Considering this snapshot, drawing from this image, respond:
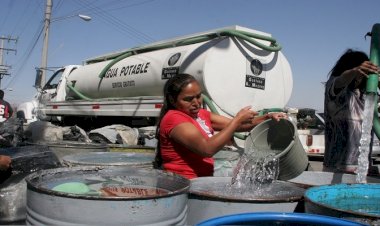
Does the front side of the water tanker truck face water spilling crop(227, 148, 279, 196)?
no

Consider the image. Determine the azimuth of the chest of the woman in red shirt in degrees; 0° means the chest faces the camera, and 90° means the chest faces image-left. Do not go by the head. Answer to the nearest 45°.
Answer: approximately 315°

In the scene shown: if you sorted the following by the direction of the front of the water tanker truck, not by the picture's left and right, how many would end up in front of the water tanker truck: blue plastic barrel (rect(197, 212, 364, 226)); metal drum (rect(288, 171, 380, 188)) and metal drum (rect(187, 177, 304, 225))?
0

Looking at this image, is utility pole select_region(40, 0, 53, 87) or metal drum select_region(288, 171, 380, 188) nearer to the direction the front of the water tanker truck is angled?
the utility pole

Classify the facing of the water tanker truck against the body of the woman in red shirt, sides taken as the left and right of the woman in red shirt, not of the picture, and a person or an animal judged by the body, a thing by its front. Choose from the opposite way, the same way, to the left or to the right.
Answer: the opposite way

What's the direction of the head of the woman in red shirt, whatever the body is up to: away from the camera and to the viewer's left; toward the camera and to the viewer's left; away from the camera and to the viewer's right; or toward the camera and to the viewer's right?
toward the camera and to the viewer's right

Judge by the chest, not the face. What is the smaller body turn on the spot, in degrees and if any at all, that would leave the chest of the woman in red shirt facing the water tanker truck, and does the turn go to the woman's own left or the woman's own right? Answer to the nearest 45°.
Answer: approximately 135° to the woman's own left

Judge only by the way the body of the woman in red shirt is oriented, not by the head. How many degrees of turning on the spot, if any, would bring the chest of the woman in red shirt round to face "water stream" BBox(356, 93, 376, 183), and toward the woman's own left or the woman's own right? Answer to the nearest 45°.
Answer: approximately 45° to the woman's own left

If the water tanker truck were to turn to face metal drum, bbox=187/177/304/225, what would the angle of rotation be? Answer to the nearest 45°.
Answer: approximately 135° to its left

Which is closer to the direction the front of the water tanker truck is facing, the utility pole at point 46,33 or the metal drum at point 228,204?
the utility pole

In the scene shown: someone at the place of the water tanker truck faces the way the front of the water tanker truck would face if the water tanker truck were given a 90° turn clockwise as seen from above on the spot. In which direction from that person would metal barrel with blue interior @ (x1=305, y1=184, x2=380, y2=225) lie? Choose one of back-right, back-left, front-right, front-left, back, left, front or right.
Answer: back-right

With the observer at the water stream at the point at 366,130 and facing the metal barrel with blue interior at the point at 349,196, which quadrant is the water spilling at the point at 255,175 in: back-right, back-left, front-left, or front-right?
front-right

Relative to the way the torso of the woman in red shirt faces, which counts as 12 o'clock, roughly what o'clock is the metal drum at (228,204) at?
The metal drum is roughly at 1 o'clock from the woman in red shirt.

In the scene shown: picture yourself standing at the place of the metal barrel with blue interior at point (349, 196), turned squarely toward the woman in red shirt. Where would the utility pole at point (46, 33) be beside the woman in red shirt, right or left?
right

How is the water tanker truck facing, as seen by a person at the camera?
facing away from the viewer and to the left of the viewer
